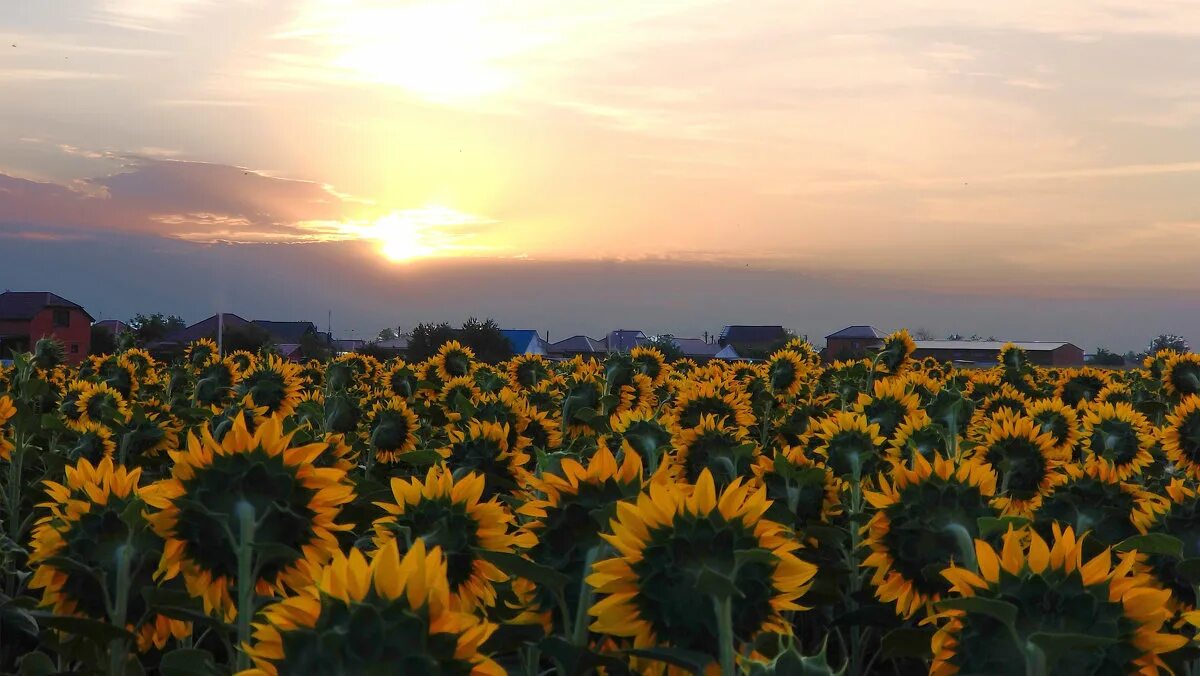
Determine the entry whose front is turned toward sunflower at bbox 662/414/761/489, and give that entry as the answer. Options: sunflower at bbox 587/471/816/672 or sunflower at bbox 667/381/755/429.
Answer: sunflower at bbox 587/471/816/672

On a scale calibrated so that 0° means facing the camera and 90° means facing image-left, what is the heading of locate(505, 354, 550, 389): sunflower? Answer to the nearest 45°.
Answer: approximately 180°

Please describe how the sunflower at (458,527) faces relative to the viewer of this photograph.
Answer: facing away from the viewer

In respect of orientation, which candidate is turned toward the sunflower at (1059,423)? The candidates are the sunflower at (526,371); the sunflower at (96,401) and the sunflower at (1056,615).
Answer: the sunflower at (1056,615)

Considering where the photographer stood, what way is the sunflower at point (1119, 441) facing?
facing away from the viewer

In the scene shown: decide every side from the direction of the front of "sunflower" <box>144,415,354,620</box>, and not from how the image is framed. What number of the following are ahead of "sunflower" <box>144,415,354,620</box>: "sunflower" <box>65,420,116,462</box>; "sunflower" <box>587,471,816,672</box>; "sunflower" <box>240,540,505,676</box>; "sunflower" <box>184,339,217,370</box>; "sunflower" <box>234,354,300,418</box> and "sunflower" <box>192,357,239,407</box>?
4

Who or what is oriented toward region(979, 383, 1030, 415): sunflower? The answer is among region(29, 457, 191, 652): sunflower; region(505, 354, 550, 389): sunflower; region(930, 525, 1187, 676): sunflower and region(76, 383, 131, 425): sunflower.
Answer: region(930, 525, 1187, 676): sunflower

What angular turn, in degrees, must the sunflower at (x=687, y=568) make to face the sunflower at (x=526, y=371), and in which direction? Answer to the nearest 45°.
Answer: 0° — it already faces it

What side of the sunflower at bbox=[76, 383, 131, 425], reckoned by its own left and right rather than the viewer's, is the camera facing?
back

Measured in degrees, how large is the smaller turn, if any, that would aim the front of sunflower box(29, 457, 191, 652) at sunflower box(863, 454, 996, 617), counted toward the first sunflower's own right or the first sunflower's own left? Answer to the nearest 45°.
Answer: approximately 135° to the first sunflower's own right

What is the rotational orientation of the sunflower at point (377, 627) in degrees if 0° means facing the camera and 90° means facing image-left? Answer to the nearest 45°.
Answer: approximately 180°
